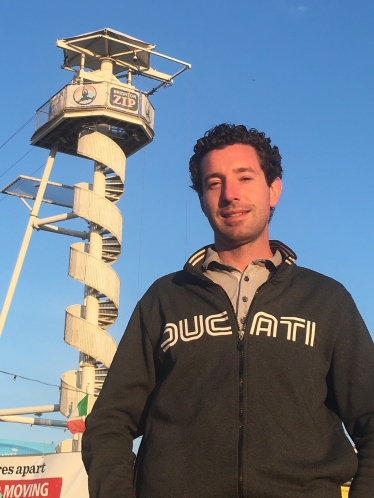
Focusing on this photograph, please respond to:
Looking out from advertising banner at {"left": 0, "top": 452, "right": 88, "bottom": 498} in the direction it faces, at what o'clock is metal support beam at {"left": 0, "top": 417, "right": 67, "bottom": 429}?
The metal support beam is roughly at 6 o'clock from the advertising banner.

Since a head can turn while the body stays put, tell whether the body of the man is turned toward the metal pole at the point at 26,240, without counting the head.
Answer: no

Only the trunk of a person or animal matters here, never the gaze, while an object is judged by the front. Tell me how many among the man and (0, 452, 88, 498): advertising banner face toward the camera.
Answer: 2

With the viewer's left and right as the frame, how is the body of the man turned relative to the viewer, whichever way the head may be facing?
facing the viewer

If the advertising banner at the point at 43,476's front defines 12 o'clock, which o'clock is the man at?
The man is roughly at 12 o'clock from the advertising banner.

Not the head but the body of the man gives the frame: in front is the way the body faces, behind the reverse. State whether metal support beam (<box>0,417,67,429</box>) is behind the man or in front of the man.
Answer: behind

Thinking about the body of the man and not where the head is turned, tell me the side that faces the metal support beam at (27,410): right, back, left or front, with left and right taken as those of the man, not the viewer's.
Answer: back

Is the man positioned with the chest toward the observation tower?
no

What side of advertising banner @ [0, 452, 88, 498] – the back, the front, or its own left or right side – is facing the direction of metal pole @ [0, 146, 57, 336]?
back

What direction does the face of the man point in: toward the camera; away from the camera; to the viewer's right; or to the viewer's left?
toward the camera

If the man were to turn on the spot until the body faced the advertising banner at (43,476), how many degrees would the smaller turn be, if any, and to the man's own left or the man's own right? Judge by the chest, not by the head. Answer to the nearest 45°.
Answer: approximately 180°

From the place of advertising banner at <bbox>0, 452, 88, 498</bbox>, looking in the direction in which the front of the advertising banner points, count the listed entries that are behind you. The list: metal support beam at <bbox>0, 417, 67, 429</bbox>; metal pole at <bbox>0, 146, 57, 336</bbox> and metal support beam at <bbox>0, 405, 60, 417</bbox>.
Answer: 3

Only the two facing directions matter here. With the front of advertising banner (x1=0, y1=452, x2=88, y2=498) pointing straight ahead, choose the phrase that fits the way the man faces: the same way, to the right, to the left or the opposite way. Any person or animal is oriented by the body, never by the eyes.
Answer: the same way

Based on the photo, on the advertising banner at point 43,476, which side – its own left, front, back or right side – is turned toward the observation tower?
back

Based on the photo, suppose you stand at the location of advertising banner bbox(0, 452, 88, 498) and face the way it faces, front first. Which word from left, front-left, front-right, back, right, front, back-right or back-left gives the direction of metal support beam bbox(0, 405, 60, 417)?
back

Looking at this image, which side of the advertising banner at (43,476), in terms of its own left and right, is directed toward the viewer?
front
